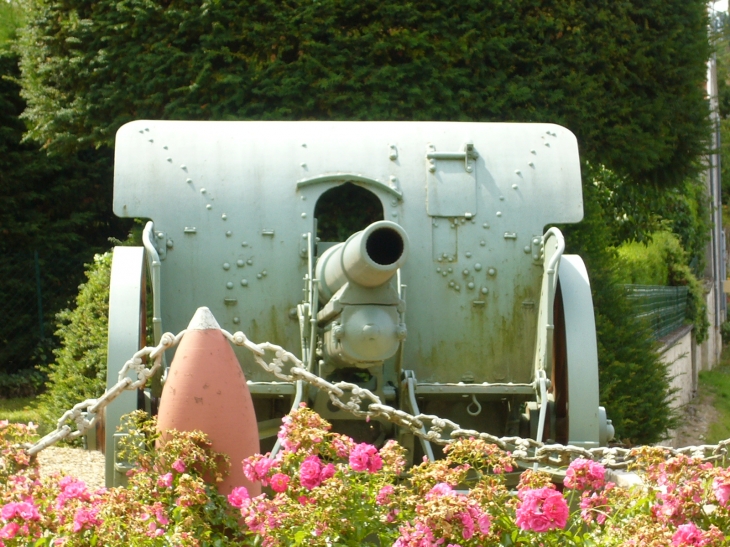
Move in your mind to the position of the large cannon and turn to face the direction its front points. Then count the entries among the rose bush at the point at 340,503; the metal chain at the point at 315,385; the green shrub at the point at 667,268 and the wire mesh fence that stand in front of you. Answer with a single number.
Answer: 2

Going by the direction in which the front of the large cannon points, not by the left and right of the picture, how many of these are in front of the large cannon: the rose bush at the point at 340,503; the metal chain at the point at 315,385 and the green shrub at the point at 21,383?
2

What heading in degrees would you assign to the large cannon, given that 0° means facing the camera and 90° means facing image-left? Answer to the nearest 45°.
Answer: approximately 0°

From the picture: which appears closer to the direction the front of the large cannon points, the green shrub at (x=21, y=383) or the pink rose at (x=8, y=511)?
the pink rose

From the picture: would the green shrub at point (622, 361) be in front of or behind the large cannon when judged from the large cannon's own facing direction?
behind

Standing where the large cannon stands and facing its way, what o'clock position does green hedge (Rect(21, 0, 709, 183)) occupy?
The green hedge is roughly at 6 o'clock from the large cannon.

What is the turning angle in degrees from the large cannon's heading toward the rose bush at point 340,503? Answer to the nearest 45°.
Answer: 0° — it already faces it

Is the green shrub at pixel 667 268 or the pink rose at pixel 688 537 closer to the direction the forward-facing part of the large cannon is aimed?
the pink rose
